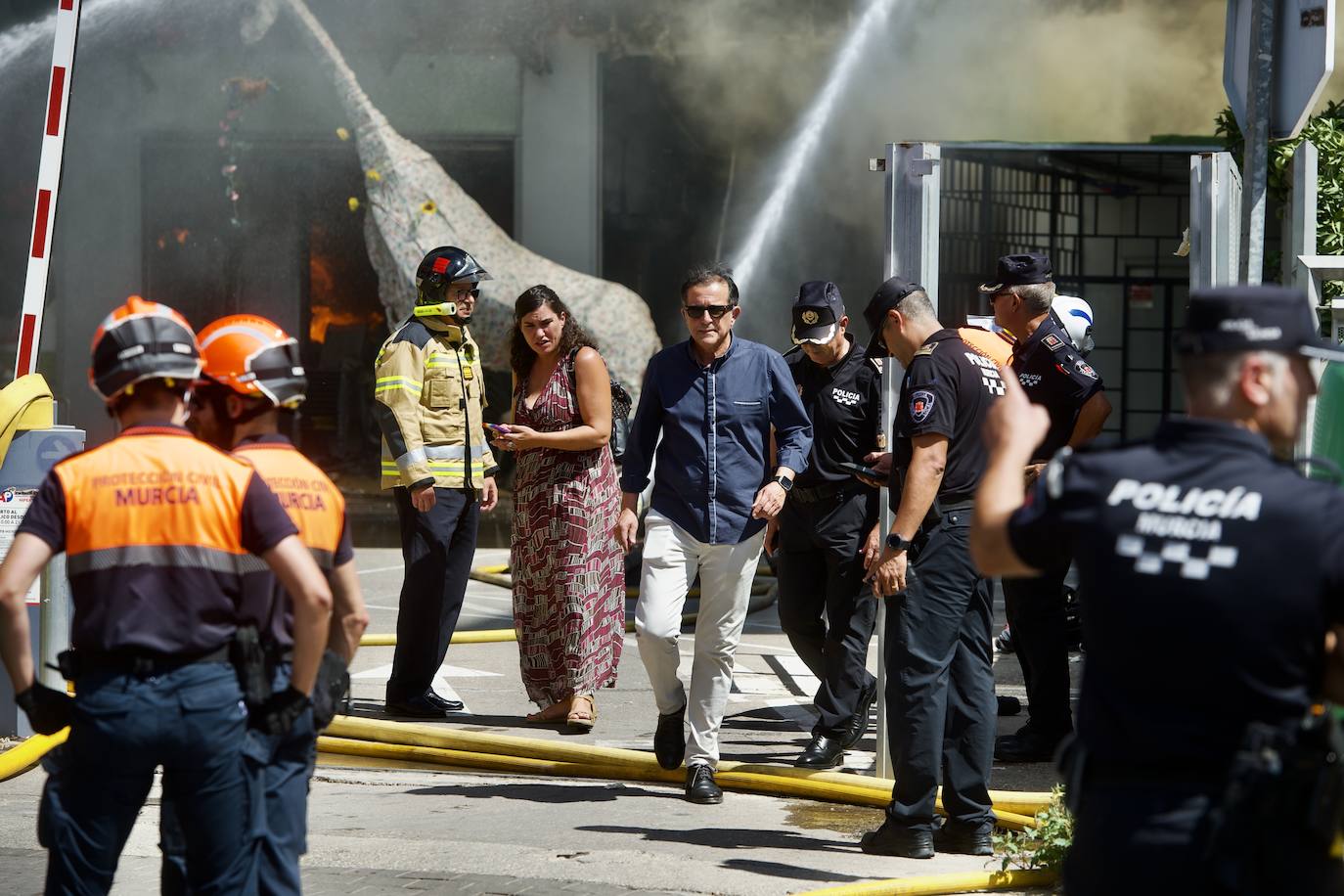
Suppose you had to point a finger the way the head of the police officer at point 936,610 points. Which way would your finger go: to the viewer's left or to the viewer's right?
to the viewer's left

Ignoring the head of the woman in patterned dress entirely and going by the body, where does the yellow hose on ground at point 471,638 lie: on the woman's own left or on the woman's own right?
on the woman's own right

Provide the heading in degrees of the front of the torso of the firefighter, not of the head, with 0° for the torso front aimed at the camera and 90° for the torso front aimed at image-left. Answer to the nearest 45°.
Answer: approximately 315°

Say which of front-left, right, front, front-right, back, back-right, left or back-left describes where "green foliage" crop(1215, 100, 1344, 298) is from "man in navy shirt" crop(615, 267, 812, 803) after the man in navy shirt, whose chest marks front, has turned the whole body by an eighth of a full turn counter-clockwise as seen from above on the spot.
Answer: left

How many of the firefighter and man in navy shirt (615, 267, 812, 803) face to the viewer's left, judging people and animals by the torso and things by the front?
0

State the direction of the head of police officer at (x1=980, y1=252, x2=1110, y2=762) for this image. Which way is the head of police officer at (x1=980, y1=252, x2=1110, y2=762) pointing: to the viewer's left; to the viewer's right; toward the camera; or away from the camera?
to the viewer's left

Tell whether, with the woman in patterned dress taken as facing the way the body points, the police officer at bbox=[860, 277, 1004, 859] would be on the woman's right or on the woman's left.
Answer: on the woman's left

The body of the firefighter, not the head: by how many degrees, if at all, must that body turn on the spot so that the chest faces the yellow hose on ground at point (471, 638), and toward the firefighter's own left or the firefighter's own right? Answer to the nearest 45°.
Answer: approximately 135° to the firefighter's own left

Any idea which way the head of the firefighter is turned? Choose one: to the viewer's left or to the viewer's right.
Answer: to the viewer's right

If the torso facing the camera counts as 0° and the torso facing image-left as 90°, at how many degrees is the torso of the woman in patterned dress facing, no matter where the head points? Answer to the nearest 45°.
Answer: approximately 45°

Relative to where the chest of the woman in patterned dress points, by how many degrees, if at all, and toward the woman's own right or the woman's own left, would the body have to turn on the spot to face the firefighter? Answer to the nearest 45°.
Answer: approximately 45° to the woman's own right

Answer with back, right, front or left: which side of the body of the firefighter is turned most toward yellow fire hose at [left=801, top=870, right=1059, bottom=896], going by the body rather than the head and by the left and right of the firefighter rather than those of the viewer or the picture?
front

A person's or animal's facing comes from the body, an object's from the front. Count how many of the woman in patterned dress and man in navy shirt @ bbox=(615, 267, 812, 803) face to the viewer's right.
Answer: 0

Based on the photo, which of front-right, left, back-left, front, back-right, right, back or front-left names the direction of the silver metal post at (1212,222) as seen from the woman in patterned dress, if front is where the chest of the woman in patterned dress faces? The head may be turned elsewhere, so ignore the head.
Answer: left
